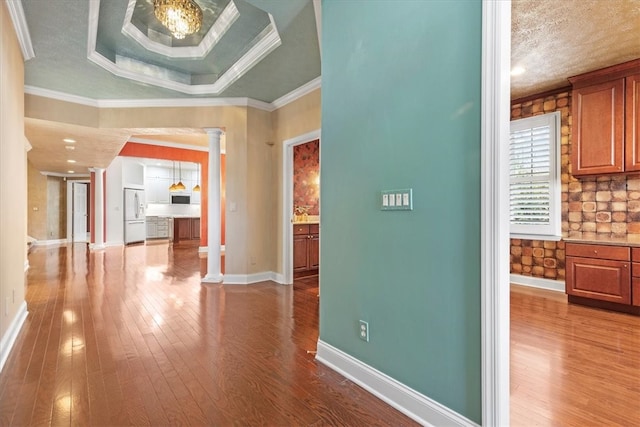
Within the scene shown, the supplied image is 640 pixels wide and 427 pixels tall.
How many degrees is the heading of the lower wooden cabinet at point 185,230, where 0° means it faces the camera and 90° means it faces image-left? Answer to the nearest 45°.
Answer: approximately 0°

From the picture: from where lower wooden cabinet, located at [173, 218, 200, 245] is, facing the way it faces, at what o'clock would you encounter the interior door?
The interior door is roughly at 4 o'clock from the lower wooden cabinet.

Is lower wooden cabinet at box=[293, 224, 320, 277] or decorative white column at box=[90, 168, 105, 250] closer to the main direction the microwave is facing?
the lower wooden cabinet

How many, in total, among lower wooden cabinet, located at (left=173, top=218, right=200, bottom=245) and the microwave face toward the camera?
2

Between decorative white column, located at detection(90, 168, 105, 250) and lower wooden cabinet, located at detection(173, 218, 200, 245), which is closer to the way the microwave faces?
the lower wooden cabinet

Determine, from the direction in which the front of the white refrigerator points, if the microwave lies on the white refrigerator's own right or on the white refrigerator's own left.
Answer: on the white refrigerator's own left

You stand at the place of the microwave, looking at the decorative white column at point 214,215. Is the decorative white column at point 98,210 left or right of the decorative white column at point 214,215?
right

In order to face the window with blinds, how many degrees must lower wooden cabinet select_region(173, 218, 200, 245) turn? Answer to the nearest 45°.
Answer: approximately 45° to its left

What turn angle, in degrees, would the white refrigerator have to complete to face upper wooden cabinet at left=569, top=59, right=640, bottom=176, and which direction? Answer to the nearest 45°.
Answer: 0° — it already faces it
